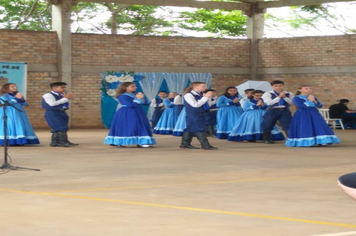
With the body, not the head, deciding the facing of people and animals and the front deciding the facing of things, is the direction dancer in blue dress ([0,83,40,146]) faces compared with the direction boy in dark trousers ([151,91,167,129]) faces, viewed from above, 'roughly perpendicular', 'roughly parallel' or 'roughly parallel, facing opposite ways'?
roughly parallel

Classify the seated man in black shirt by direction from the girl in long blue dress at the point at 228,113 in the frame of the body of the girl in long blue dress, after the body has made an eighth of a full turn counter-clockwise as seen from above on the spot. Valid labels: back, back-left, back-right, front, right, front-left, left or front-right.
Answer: front-left

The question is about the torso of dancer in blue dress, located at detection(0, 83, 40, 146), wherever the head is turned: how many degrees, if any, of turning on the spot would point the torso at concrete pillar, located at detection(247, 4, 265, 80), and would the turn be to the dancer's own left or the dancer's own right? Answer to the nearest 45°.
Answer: approximately 90° to the dancer's own left

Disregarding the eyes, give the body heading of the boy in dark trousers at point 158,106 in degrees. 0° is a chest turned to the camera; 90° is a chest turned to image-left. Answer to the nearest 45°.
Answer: approximately 315°

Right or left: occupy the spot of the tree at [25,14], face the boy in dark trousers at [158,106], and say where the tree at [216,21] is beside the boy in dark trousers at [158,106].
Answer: left
